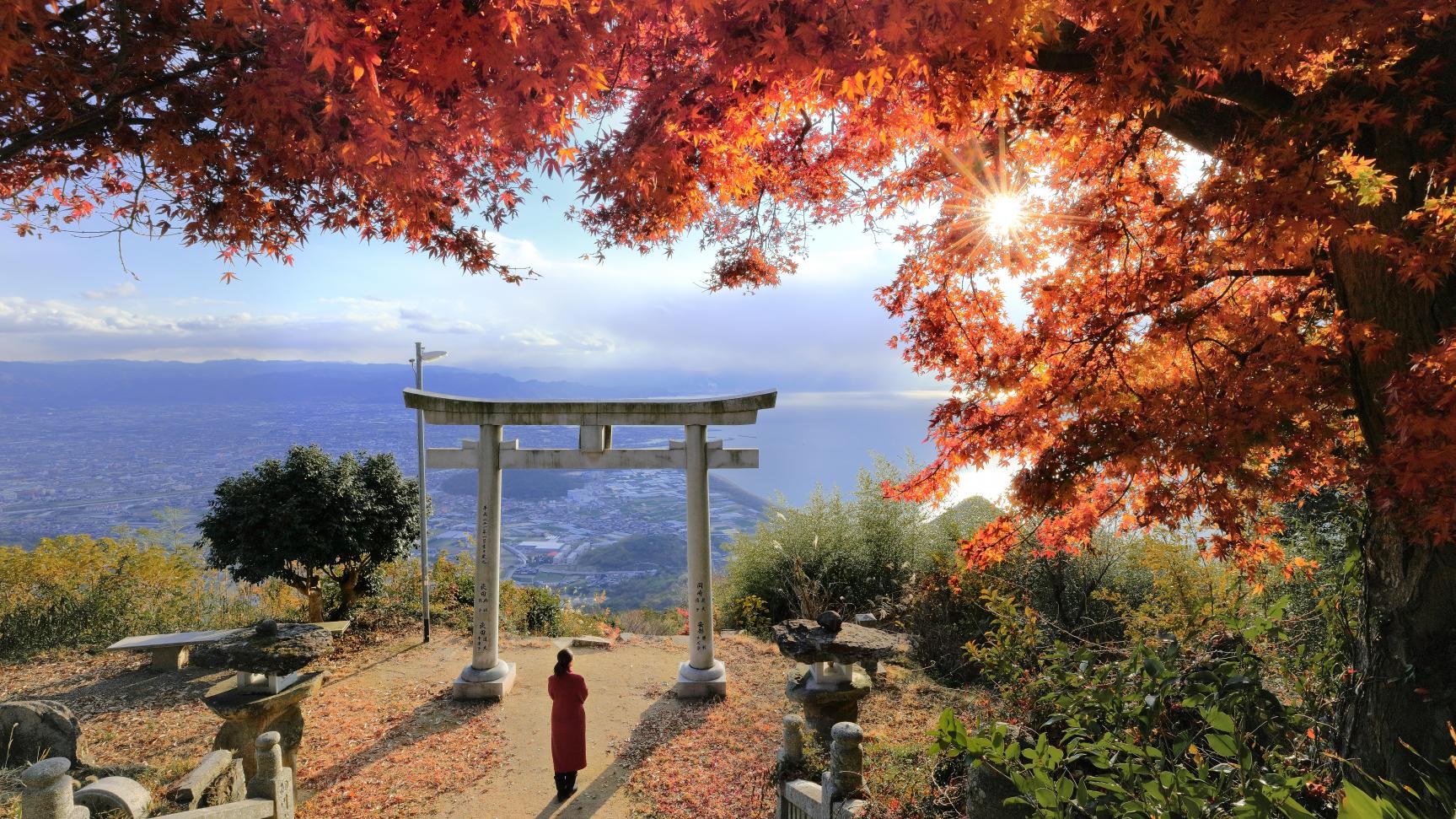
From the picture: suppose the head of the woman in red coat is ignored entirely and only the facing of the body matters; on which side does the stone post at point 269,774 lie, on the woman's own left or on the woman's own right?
on the woman's own left

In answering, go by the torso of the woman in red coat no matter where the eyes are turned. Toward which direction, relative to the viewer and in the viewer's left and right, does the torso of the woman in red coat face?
facing away from the viewer

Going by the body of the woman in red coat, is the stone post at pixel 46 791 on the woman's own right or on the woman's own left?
on the woman's own left

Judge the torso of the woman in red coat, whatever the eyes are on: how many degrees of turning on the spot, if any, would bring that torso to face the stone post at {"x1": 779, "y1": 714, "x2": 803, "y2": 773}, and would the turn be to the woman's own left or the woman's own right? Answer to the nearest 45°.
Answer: approximately 135° to the woman's own right

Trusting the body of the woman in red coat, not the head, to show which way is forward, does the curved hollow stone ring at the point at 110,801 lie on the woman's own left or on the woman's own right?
on the woman's own left

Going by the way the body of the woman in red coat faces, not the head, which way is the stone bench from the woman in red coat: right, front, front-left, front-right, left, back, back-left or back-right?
front-left
